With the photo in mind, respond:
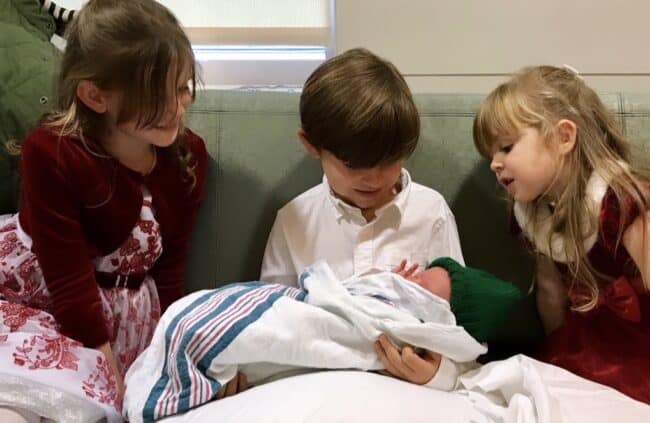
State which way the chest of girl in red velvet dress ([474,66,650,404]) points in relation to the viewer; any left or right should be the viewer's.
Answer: facing the viewer and to the left of the viewer

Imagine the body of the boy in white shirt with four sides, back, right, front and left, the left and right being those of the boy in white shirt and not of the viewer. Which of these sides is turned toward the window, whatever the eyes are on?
back

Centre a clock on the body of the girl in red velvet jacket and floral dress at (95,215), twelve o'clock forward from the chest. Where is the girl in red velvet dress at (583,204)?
the girl in red velvet dress at (583,204) is roughly at 11 o'clock from the girl in red velvet jacket and floral dress at (95,215).

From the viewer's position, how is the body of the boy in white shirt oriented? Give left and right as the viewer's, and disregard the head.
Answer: facing the viewer

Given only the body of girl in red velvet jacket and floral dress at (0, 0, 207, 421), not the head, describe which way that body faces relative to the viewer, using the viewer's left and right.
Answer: facing the viewer and to the right of the viewer

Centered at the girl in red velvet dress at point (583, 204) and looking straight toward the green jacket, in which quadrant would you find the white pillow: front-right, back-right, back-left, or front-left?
front-left

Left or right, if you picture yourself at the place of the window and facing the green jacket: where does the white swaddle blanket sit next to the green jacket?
left

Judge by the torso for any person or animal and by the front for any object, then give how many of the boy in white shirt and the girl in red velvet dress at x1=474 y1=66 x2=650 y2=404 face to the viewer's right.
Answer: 0

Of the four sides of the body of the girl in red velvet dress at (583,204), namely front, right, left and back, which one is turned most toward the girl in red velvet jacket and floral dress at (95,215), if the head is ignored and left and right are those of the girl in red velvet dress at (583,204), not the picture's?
front

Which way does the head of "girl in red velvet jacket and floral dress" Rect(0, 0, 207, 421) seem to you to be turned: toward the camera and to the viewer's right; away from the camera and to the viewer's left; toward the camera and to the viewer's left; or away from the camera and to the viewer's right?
toward the camera and to the viewer's right
